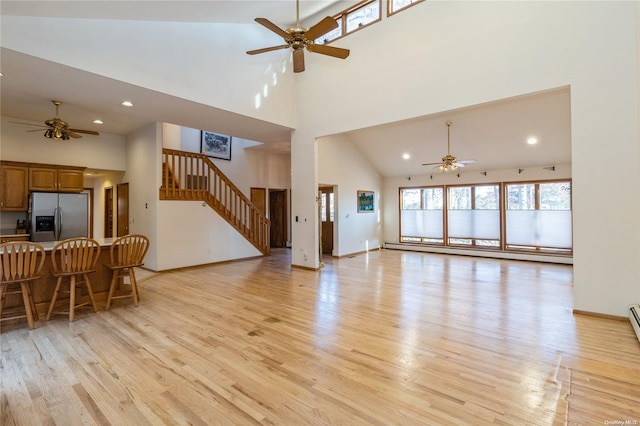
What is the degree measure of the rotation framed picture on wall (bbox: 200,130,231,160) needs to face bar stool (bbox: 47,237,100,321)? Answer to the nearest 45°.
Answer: approximately 45° to its right

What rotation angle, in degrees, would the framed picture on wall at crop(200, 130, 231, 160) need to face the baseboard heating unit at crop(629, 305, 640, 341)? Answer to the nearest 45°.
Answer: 0° — it already faces it

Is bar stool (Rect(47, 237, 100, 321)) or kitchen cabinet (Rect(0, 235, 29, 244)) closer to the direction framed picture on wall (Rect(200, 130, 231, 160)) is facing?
the bar stool

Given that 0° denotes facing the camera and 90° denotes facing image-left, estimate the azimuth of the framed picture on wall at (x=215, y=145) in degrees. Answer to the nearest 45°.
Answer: approximately 315°

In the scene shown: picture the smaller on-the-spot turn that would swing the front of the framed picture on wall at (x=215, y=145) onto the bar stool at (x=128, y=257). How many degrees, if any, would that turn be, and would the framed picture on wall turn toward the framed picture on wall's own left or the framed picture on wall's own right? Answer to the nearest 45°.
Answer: approximately 45° to the framed picture on wall's own right

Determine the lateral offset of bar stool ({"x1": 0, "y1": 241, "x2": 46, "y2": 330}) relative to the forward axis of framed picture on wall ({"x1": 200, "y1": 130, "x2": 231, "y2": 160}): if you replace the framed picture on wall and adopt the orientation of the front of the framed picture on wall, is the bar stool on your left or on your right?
on your right

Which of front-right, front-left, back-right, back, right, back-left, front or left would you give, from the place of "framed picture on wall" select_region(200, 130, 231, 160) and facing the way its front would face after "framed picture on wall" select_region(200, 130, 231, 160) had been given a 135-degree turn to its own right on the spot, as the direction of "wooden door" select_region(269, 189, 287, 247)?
back-right

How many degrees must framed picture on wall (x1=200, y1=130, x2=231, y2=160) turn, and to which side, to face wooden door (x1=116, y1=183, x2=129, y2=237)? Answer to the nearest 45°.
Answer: approximately 135° to its right
